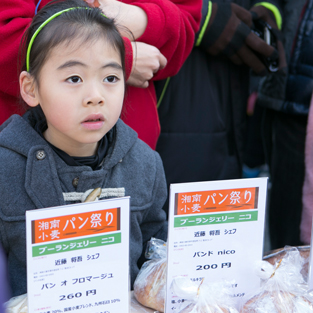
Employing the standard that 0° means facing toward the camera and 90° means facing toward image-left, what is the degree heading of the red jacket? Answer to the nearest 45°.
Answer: approximately 0°

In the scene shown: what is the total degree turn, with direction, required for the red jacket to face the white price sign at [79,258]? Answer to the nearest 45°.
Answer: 0° — it already faces it

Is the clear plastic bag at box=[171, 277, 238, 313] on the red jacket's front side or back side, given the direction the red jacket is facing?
on the front side

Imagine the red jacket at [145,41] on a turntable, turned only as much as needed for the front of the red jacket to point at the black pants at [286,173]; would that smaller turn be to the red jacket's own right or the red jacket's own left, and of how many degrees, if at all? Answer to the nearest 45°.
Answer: approximately 135° to the red jacket's own left

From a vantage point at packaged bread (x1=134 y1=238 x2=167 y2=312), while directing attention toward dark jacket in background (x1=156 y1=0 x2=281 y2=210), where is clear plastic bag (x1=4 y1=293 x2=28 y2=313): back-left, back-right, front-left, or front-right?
back-left

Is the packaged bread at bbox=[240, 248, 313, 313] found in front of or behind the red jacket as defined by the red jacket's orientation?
in front
